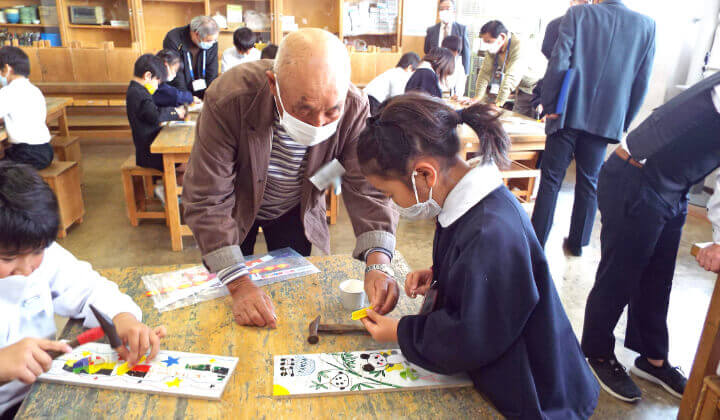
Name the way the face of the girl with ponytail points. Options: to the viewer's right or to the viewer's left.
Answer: to the viewer's left

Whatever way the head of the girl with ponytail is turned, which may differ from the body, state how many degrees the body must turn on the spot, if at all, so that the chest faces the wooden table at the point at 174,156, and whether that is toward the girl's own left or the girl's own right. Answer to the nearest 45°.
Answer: approximately 45° to the girl's own right

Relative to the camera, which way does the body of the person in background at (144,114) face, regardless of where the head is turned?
to the viewer's right

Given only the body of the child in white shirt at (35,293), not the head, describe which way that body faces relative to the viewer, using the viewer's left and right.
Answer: facing the viewer and to the right of the viewer

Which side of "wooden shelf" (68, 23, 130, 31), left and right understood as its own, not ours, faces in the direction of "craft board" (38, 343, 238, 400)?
front

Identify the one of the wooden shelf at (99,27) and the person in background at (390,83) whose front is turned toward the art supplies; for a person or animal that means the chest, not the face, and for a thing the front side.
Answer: the wooden shelf

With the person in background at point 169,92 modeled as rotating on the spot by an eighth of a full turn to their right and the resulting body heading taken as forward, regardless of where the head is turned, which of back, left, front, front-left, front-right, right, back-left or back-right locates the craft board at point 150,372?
front-right

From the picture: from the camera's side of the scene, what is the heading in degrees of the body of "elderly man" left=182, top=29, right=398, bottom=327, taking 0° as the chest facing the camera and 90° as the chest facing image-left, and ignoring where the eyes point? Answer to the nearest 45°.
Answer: approximately 315°
